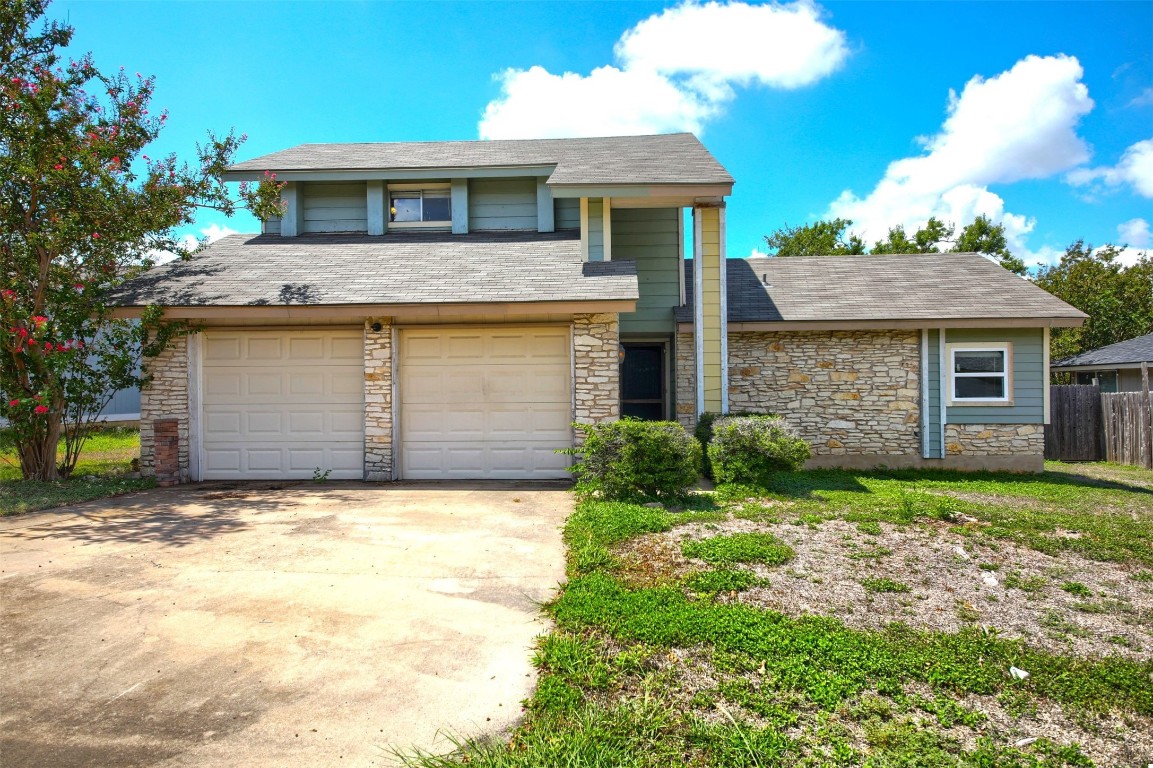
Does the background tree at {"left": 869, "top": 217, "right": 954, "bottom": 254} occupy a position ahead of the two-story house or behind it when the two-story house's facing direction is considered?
behind

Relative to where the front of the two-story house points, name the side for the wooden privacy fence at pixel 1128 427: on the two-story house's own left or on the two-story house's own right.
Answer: on the two-story house's own left

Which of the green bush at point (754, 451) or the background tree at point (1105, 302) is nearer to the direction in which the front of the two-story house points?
the green bush

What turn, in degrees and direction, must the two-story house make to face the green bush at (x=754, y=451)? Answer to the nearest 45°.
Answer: approximately 45° to its left

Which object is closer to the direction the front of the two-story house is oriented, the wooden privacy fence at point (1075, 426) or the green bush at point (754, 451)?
the green bush

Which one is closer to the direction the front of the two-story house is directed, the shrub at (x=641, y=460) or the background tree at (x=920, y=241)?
the shrub

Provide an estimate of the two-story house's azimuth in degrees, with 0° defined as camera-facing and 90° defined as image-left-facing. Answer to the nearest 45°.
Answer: approximately 0°

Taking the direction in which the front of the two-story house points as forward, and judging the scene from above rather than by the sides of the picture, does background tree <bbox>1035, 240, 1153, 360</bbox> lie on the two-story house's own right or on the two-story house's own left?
on the two-story house's own left

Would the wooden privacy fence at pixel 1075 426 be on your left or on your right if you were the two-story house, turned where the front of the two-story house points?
on your left

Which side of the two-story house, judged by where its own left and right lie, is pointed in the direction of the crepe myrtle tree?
right

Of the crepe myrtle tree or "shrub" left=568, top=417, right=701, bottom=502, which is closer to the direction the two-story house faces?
the shrub
